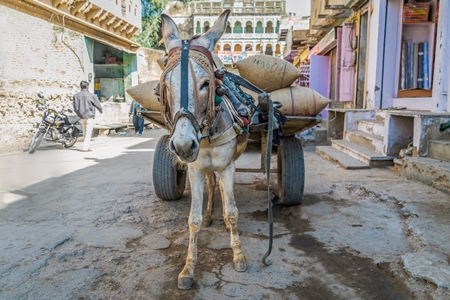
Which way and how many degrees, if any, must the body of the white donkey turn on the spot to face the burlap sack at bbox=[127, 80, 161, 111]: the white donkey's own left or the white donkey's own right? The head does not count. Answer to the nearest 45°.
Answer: approximately 180°

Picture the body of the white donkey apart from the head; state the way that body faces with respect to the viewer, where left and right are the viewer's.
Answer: facing the viewer

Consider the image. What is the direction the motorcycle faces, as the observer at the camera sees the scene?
facing the viewer and to the left of the viewer

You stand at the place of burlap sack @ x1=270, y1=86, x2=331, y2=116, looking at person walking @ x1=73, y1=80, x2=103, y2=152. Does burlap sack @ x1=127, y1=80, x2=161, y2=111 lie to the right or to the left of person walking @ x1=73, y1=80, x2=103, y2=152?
left

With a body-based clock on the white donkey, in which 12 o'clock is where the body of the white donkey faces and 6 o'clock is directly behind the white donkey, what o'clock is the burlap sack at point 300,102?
The burlap sack is roughly at 7 o'clock from the white donkey.

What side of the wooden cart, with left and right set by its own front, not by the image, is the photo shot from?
front

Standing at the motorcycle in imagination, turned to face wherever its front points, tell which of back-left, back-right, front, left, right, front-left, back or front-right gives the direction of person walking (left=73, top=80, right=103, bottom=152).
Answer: left

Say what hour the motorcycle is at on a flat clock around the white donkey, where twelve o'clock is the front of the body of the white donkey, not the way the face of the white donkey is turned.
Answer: The motorcycle is roughly at 5 o'clock from the white donkey.

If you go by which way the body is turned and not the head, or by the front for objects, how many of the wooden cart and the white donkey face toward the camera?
2
